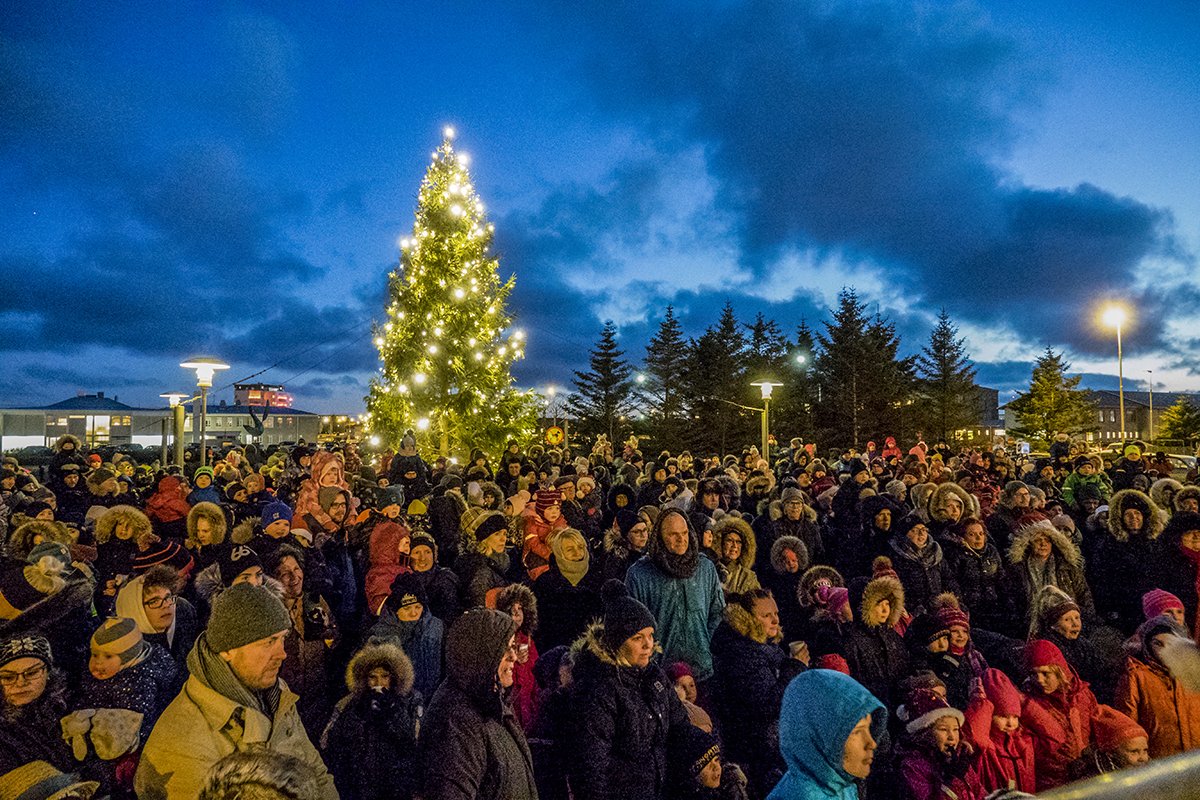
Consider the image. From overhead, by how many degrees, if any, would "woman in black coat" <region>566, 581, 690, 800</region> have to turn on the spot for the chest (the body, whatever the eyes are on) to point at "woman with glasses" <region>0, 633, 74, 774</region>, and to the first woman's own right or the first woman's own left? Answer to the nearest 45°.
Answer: approximately 135° to the first woman's own right

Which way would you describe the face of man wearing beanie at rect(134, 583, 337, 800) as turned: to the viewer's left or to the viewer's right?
to the viewer's right

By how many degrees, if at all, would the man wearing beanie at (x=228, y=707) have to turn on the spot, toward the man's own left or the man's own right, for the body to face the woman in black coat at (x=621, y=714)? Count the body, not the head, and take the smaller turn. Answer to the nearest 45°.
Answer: approximately 45° to the man's own left

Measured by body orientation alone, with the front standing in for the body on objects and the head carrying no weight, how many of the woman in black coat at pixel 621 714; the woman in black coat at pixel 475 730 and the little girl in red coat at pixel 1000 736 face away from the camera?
0

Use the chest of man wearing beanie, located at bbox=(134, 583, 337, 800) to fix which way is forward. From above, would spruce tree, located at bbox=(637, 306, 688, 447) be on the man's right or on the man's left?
on the man's left

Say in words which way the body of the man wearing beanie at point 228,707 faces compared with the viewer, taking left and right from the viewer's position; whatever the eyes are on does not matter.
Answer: facing the viewer and to the right of the viewer
